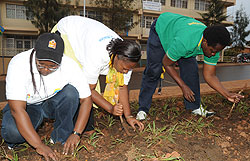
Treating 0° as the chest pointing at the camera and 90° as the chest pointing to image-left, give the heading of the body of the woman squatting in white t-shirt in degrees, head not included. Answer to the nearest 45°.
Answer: approximately 0°

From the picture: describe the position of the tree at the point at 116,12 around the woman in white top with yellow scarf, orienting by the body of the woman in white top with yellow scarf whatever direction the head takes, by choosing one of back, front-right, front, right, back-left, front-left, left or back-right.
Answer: back-left

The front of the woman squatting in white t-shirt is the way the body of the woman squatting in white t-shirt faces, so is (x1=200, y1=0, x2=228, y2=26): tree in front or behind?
behind

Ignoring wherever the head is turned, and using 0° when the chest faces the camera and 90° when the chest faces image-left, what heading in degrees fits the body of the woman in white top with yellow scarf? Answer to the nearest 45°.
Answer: approximately 315°
